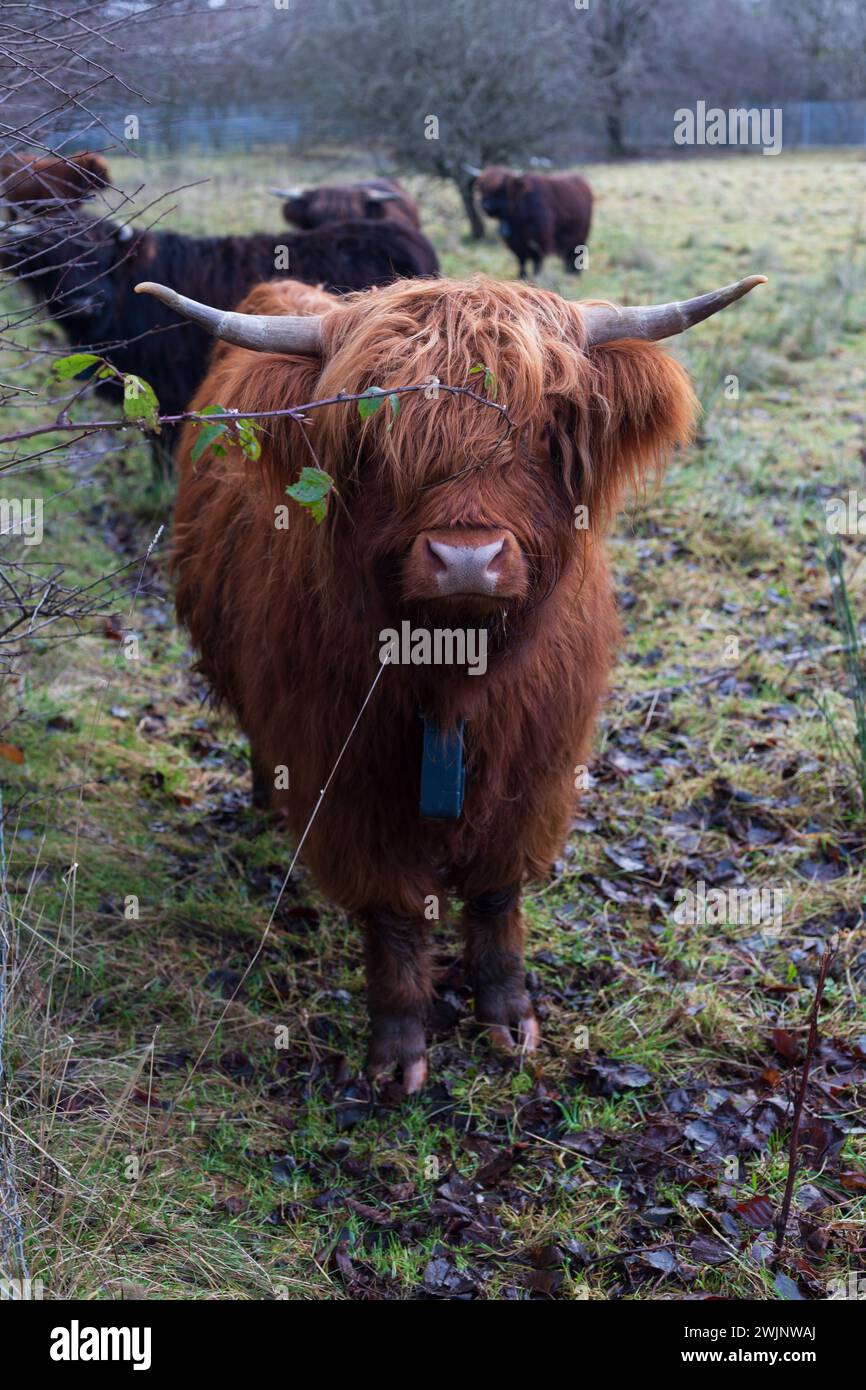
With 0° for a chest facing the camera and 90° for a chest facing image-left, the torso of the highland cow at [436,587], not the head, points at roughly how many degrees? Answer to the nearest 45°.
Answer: approximately 0°

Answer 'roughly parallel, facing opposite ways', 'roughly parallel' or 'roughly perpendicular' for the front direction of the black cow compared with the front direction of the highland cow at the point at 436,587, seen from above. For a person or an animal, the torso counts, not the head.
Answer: roughly perpendicular

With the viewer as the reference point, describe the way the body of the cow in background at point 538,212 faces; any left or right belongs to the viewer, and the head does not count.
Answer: facing the viewer and to the left of the viewer

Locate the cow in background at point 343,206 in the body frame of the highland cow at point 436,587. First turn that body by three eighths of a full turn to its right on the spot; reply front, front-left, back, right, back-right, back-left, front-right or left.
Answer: front-right

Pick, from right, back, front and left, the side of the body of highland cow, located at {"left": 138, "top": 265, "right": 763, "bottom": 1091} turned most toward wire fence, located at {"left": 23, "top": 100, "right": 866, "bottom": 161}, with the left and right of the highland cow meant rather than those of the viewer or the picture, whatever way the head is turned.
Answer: back

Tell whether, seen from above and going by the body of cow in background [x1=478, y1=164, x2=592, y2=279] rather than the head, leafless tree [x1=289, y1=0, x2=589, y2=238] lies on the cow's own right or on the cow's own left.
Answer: on the cow's own right

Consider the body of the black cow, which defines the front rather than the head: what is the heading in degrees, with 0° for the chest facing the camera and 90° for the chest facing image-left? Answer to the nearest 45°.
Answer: approximately 90°
